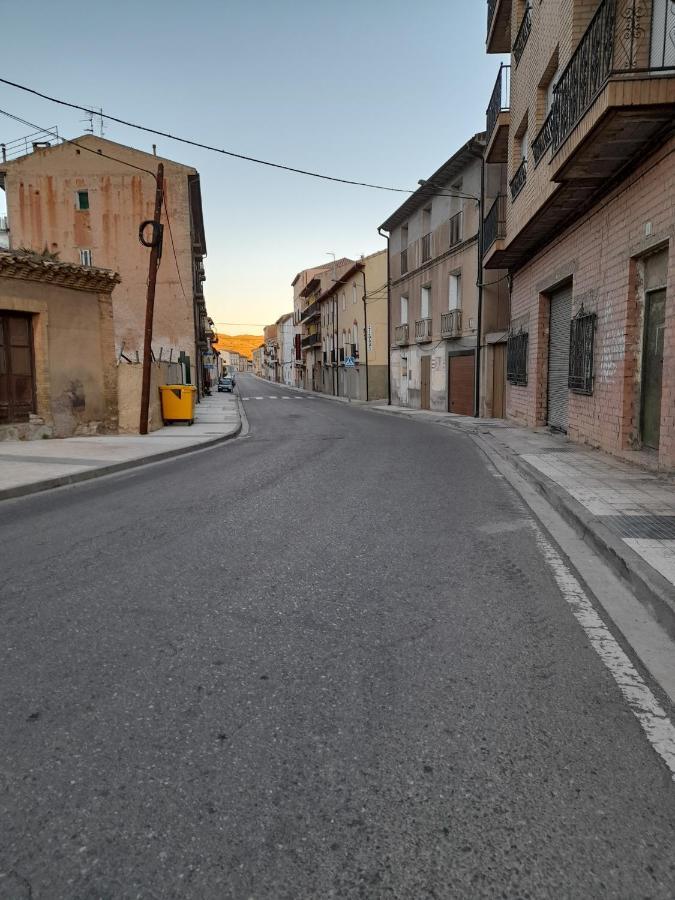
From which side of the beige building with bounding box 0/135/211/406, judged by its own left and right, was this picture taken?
right

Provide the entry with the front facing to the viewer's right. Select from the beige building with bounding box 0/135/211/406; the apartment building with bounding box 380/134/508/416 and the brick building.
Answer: the beige building

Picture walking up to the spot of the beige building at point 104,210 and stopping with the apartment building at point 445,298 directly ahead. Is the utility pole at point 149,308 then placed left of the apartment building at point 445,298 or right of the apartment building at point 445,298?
right

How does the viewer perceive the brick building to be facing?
facing the viewer and to the left of the viewer

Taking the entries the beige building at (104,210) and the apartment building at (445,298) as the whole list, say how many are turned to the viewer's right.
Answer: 1

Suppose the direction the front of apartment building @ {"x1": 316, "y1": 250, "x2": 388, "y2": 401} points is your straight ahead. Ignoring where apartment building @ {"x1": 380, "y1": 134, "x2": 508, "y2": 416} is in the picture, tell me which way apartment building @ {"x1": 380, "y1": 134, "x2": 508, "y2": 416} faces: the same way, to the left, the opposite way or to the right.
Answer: the same way

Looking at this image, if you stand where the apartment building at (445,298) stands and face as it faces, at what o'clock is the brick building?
The brick building is roughly at 10 o'clock from the apartment building.

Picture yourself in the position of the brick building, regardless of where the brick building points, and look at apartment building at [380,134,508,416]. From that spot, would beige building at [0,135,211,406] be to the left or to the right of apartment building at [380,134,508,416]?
left

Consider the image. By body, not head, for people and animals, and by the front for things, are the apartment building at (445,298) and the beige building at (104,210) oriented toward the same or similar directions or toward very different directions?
very different directions

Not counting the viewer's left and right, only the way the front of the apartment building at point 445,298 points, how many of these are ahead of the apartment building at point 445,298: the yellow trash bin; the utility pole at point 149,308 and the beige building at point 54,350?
3

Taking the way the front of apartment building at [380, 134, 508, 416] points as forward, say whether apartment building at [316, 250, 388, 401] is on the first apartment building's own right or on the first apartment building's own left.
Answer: on the first apartment building's own right

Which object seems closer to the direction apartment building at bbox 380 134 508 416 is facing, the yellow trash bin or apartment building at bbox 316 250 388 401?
the yellow trash bin

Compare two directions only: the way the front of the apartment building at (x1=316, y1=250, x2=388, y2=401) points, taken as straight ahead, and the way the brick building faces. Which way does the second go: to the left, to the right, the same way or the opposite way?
the same way

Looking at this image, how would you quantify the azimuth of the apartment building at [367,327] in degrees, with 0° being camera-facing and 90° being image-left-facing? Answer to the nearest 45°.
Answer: approximately 45°

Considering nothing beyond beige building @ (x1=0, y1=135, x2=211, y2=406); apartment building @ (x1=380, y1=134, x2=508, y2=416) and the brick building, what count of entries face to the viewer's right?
1

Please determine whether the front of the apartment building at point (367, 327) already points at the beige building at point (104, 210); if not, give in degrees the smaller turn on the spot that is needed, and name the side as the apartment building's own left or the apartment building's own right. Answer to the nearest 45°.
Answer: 0° — it already faces it
